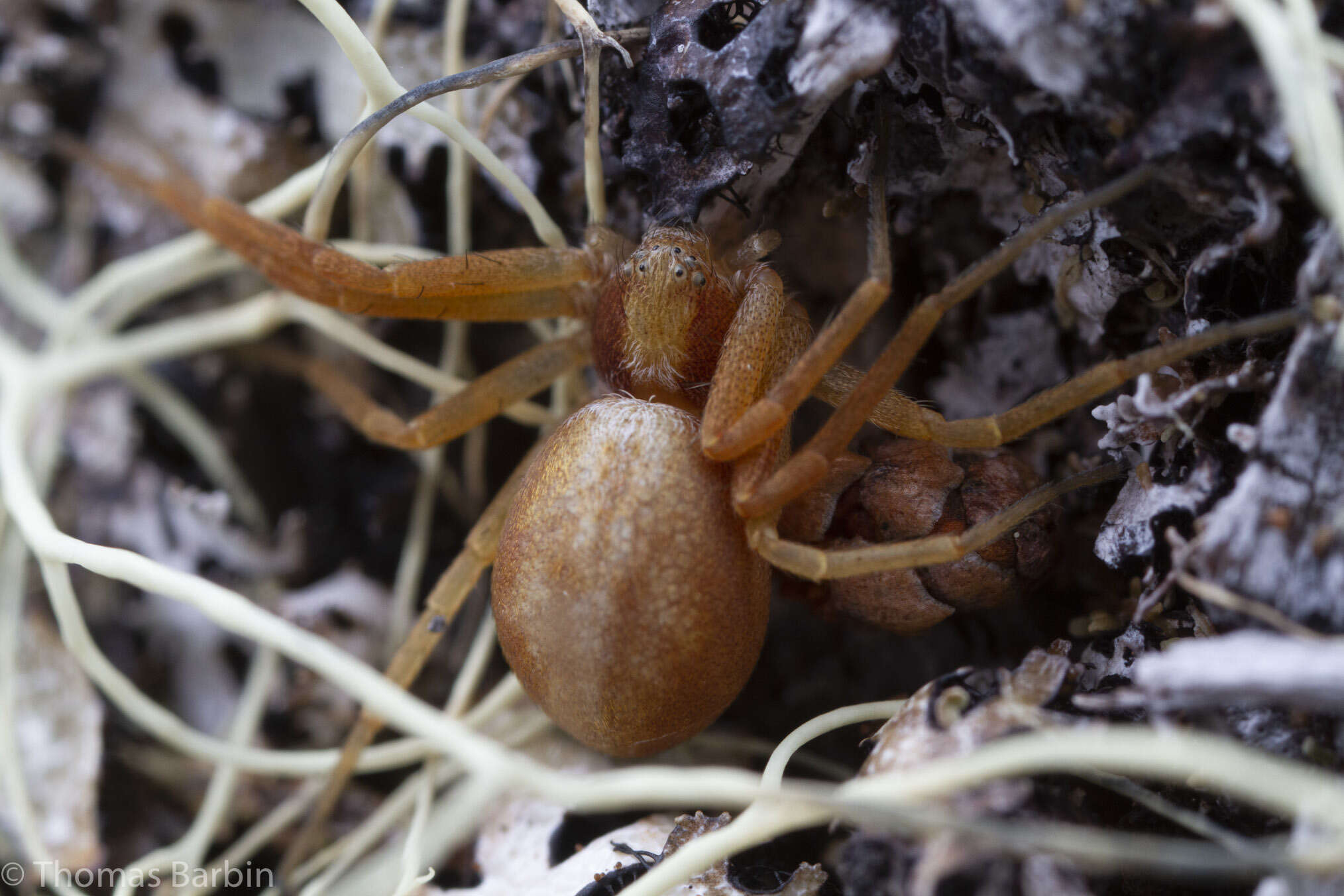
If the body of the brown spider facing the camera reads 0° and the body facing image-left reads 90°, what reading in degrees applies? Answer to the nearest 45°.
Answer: approximately 180°
